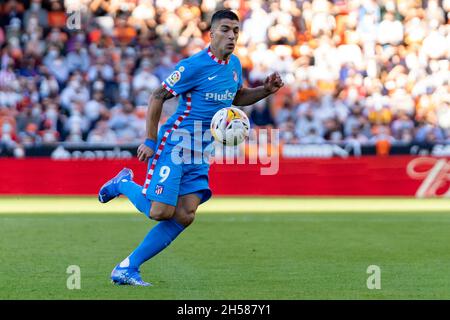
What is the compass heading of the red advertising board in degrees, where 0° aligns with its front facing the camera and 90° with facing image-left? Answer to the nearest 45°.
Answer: approximately 0°

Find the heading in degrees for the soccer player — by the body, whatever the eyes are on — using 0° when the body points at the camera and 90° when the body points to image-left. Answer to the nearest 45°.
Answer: approximately 315°

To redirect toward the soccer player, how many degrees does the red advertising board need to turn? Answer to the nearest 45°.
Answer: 0° — it already faces them

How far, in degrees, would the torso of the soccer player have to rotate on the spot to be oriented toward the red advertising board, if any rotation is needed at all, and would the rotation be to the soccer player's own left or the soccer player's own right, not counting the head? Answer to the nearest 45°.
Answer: approximately 135° to the soccer player's own left
